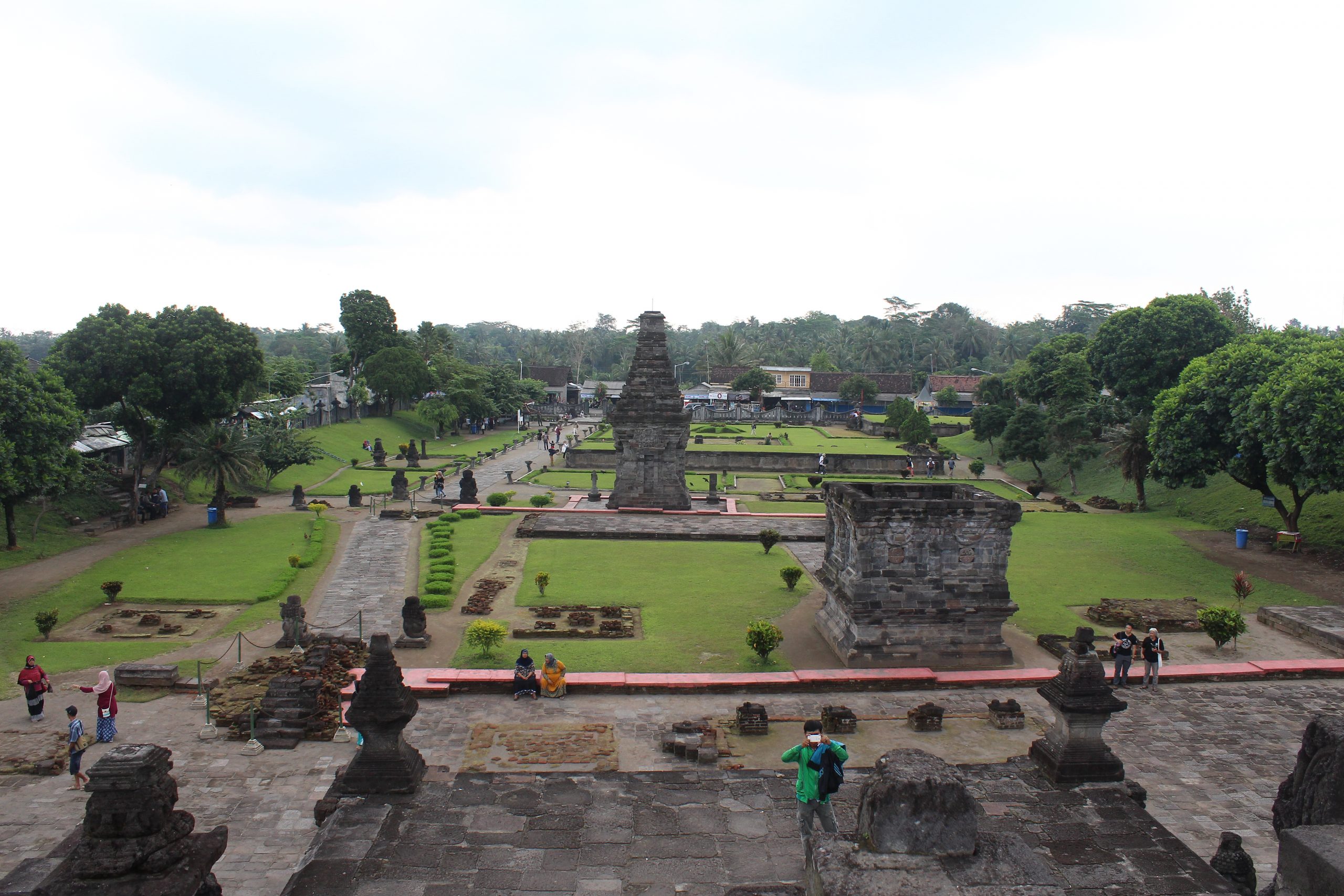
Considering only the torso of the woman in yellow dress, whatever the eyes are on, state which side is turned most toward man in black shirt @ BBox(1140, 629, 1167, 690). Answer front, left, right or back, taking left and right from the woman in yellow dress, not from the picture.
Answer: left

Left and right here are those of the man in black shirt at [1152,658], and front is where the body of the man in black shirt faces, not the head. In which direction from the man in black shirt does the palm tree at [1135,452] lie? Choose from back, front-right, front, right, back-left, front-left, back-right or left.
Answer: back

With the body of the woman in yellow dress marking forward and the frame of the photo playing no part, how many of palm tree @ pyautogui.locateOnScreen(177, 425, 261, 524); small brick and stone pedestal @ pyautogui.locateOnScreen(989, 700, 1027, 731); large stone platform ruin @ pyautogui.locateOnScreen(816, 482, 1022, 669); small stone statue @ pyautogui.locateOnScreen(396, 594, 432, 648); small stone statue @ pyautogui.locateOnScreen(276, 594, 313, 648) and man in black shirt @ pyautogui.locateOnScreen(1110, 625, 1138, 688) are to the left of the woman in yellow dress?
3

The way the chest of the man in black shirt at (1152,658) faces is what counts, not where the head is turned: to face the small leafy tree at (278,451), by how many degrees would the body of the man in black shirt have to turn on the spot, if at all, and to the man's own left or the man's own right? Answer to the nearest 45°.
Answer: approximately 90° to the man's own right

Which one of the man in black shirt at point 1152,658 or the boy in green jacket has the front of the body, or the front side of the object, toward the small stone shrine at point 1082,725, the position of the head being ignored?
the man in black shirt

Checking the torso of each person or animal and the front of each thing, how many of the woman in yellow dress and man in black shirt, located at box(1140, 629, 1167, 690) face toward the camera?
2

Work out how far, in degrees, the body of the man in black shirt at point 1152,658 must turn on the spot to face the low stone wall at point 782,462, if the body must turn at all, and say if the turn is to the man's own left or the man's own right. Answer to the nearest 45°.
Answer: approximately 135° to the man's own right

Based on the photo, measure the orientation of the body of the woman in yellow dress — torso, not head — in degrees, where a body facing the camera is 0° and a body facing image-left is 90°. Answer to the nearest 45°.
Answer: approximately 0°

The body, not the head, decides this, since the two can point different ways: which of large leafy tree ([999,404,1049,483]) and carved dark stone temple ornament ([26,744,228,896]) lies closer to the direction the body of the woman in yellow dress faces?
the carved dark stone temple ornament

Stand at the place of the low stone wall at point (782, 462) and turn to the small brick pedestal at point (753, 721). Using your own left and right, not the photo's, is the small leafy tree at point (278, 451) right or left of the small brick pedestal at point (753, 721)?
right

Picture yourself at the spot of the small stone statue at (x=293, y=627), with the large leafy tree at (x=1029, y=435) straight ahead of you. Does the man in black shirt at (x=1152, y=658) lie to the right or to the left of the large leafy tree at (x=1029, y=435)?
right

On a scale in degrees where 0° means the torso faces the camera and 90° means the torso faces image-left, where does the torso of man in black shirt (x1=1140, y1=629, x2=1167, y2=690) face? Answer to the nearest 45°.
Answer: approximately 0°

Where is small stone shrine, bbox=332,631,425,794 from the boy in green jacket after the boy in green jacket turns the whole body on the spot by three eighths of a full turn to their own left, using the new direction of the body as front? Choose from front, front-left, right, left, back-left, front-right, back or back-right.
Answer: back-left

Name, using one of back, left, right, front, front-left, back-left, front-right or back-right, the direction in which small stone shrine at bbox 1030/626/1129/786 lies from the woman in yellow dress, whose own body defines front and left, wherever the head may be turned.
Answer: front-left
